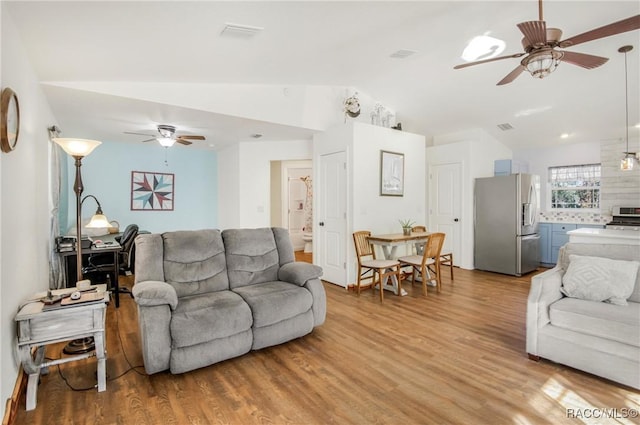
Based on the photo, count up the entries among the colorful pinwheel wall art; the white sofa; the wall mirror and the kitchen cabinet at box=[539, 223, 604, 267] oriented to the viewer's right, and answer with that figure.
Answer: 1

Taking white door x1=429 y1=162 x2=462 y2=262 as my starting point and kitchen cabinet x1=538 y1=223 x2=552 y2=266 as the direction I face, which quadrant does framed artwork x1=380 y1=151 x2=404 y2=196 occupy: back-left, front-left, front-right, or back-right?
back-right

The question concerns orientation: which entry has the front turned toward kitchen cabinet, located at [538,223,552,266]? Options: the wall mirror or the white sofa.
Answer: the wall mirror

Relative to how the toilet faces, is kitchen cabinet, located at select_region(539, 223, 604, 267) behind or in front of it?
behind

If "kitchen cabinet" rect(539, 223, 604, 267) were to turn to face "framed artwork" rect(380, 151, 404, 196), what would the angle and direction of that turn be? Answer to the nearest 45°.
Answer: approximately 45° to its right

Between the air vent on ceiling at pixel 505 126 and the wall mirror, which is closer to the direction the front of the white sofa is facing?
the wall mirror

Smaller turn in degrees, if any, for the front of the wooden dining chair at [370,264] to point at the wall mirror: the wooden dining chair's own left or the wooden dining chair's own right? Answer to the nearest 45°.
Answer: approximately 90° to the wooden dining chair's own right

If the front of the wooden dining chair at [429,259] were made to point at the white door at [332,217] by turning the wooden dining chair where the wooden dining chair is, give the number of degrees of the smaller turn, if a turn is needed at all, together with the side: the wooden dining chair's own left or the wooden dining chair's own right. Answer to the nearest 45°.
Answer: approximately 45° to the wooden dining chair's own left

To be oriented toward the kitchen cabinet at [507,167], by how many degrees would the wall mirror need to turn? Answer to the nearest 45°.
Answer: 0° — it already faces it

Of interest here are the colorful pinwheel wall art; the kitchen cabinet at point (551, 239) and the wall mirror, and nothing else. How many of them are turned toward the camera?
2

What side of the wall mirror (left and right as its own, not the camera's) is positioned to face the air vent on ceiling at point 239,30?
front

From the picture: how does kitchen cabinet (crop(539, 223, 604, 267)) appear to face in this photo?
toward the camera

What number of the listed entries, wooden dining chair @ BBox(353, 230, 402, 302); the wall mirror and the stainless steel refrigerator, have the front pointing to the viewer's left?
0

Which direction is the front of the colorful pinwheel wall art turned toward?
toward the camera

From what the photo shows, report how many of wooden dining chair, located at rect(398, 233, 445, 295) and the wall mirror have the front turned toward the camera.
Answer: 0
